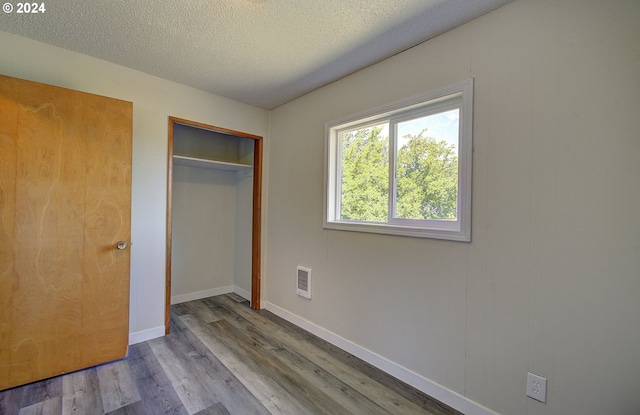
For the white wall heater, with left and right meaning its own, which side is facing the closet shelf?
right

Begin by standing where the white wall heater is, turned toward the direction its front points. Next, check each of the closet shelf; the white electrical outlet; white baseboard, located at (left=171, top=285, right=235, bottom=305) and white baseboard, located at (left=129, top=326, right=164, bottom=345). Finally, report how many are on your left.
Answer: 1

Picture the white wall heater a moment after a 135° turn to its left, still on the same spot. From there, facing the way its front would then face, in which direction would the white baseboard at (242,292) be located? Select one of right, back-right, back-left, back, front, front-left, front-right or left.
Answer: back-left

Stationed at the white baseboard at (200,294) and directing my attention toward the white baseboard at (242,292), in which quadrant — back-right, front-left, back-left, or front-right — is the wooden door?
back-right

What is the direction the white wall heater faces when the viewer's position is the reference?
facing the viewer and to the left of the viewer

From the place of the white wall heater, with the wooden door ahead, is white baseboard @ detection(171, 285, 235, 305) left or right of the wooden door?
right

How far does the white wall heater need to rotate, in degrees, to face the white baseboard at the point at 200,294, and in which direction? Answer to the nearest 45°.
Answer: approximately 90° to its right

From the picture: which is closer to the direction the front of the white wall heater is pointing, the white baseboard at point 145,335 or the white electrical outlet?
the white baseboard

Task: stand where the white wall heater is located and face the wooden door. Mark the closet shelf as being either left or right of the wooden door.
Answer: right

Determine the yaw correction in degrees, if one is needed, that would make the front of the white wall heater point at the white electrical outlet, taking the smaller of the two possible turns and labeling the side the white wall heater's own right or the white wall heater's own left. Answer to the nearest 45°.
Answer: approximately 90° to the white wall heater's own left

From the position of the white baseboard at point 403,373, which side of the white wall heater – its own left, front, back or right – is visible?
left

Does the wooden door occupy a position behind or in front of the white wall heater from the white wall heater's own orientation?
in front
